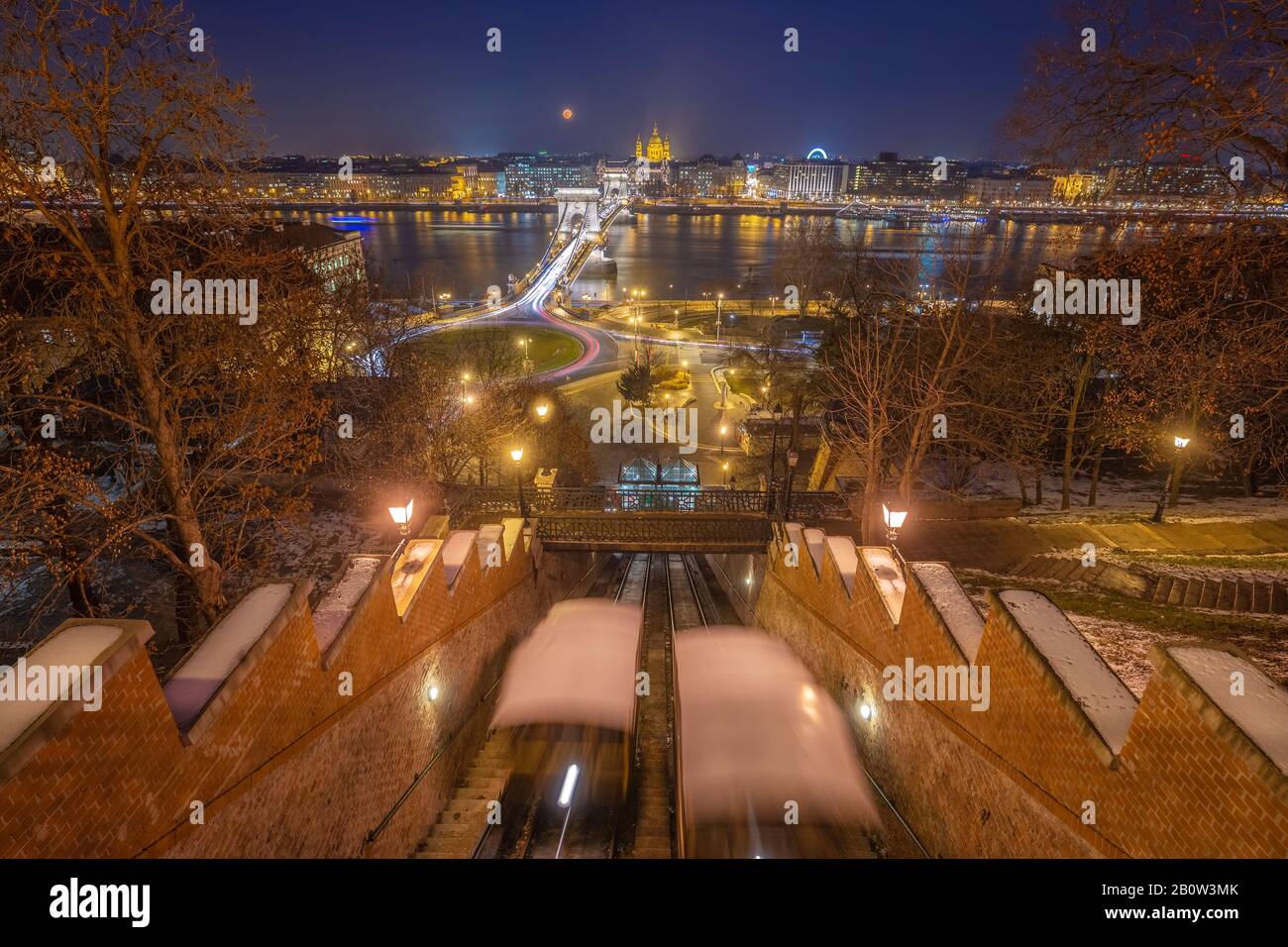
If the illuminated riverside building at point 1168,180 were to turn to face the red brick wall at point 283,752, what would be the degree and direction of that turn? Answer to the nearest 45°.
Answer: approximately 45° to its right

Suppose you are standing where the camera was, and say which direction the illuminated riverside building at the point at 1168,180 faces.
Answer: facing the viewer

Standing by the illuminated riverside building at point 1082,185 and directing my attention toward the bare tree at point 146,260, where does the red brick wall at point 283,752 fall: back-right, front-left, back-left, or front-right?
front-left

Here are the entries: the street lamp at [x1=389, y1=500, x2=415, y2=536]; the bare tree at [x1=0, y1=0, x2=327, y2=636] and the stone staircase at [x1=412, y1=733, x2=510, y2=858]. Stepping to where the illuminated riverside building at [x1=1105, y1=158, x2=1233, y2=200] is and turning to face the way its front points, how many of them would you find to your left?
0

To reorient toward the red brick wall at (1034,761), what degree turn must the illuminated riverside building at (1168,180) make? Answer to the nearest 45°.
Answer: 0° — it already faces it

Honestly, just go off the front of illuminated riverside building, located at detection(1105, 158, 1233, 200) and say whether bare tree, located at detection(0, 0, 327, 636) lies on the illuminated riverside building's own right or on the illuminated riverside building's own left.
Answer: on the illuminated riverside building's own right
